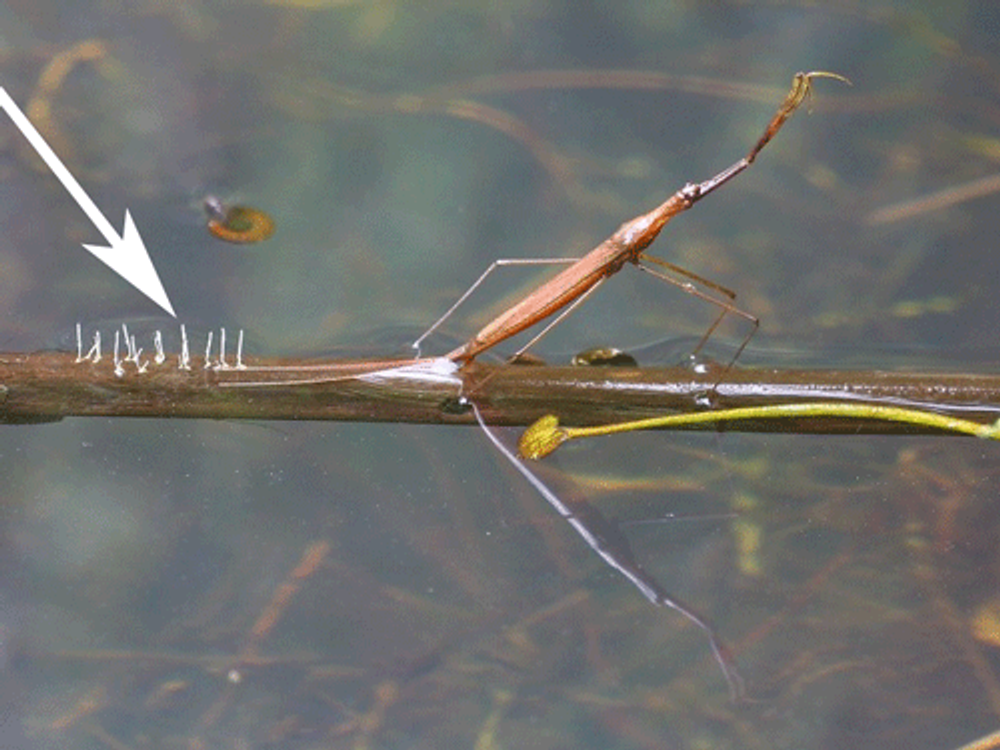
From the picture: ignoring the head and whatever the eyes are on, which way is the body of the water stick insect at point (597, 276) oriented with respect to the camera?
to the viewer's right
